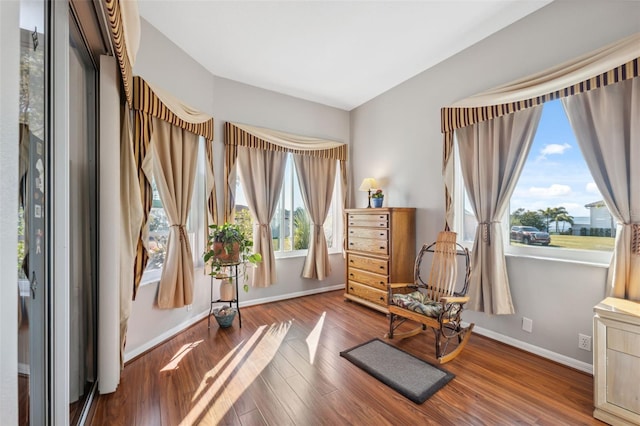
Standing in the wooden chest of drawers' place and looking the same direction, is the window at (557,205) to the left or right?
on its left

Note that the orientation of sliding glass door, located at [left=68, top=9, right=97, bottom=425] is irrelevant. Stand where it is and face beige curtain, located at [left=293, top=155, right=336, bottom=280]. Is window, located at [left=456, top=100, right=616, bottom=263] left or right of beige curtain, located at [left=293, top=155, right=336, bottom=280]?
right

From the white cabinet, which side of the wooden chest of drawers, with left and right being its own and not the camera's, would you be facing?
left

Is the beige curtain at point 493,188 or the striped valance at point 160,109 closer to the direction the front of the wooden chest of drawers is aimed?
the striped valance

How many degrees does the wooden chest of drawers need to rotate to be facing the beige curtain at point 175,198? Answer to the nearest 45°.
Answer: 0° — it already faces it

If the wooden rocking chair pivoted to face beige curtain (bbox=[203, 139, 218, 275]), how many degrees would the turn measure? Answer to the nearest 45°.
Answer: approximately 45° to its right

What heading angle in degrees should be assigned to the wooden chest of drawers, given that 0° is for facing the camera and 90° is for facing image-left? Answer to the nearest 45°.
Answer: approximately 45°

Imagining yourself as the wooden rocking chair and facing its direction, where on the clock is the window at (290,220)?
The window is roughly at 2 o'clock from the wooden rocking chair.

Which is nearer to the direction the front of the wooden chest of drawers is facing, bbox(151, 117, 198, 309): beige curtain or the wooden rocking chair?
the beige curtain

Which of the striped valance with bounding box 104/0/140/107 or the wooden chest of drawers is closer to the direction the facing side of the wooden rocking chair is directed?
the striped valance

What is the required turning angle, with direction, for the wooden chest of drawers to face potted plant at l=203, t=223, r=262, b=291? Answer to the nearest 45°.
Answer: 0° — it already faces it

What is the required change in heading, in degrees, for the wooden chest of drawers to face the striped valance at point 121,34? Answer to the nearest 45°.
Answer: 0° — it already faces it
